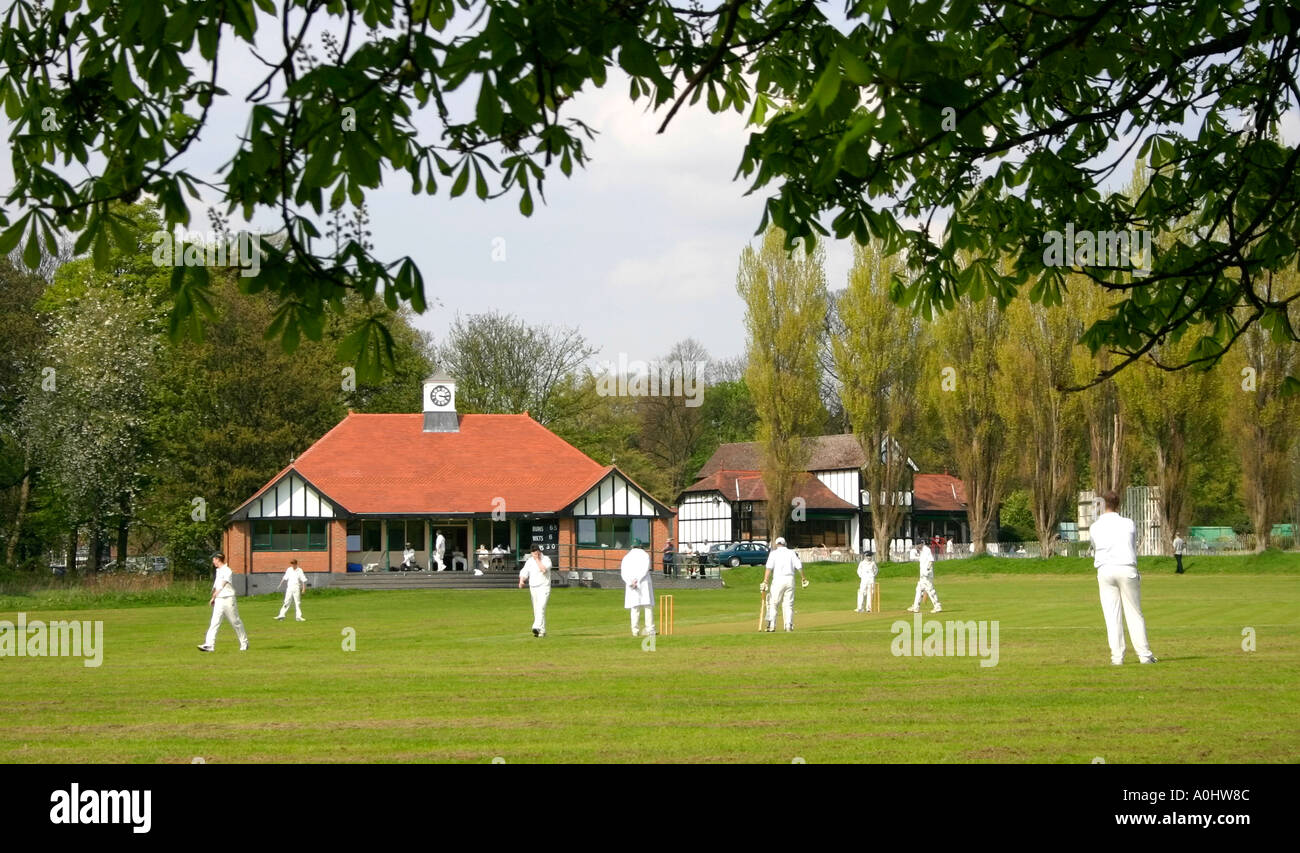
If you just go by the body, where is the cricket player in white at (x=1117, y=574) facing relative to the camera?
away from the camera

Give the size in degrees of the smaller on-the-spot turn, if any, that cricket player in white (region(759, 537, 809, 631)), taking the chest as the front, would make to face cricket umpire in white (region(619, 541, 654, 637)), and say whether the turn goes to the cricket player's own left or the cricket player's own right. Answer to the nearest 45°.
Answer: approximately 135° to the cricket player's own left

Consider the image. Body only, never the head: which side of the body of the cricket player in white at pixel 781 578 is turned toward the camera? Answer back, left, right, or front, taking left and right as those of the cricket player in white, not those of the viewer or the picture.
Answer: back

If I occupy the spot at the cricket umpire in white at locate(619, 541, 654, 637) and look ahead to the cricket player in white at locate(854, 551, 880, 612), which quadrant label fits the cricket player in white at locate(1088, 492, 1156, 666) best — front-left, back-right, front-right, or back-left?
back-right

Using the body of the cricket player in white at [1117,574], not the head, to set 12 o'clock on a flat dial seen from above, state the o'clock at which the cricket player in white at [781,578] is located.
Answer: the cricket player in white at [781,578] is roughly at 11 o'clock from the cricket player in white at [1117,574].

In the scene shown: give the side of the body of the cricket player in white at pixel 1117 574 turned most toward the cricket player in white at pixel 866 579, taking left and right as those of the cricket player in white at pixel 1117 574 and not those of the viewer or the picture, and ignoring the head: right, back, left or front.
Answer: front
